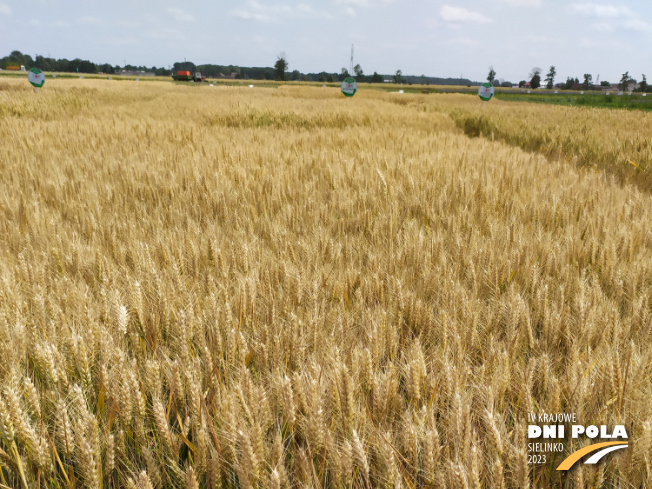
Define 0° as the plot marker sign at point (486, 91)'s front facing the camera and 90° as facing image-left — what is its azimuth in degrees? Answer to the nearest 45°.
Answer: approximately 0°
